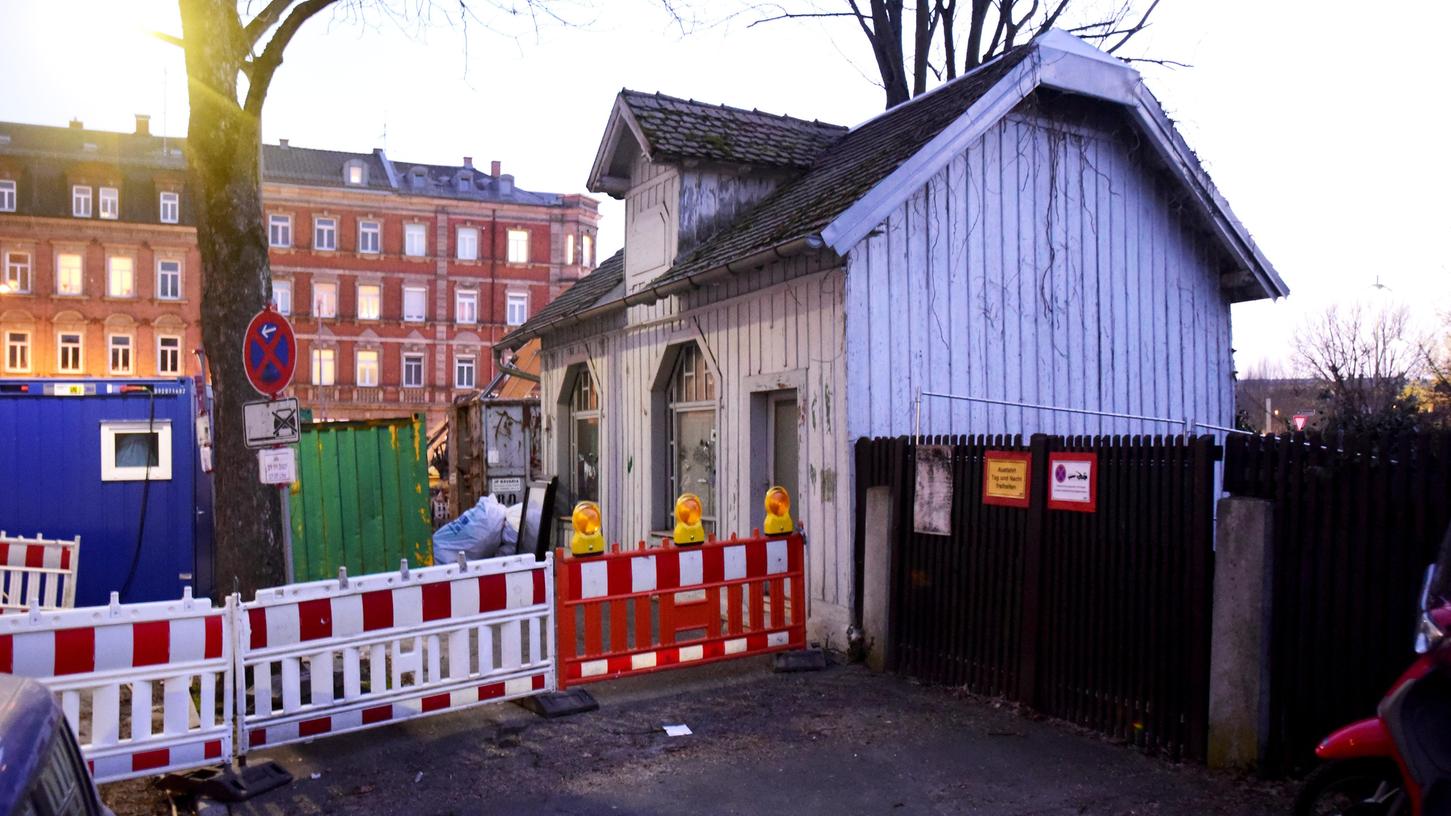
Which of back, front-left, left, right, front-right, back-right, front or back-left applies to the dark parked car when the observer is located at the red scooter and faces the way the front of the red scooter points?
front-left

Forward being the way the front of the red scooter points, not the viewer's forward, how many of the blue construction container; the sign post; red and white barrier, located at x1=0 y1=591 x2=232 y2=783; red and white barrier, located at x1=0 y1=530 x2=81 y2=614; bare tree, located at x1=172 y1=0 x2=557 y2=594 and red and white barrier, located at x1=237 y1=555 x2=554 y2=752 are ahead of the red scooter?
6

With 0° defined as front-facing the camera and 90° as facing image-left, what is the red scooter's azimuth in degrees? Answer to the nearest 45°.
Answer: approximately 90°

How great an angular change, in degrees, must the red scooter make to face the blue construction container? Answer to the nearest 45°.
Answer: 0° — it already faces it

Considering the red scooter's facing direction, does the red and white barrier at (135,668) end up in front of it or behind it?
in front

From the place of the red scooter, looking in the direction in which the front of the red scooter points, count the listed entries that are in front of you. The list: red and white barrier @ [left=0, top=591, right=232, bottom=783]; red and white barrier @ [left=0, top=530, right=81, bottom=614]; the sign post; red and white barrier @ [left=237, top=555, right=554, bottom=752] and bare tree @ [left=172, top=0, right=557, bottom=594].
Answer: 5

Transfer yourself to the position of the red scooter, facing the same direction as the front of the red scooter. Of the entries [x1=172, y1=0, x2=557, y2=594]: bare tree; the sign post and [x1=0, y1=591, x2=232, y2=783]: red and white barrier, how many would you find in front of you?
3

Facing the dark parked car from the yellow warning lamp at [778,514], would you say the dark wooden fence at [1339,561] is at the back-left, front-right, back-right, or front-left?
front-left

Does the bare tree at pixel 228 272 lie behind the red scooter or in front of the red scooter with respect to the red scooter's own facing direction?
in front

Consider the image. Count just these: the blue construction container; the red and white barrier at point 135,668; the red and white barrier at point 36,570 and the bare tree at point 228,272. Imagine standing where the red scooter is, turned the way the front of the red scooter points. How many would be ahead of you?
4

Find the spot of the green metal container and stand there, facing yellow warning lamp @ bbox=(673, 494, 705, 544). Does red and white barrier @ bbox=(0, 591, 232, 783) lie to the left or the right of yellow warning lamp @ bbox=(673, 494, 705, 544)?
right

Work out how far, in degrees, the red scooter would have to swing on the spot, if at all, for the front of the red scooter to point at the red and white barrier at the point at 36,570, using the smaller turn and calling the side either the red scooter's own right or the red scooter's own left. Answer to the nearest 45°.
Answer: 0° — it already faces it

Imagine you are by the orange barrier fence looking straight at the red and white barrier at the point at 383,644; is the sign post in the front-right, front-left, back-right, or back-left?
front-right
